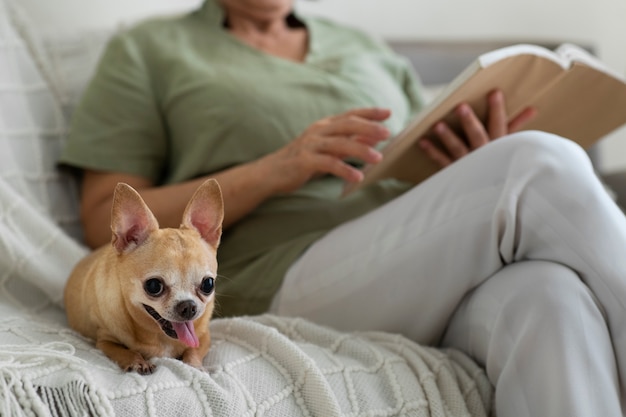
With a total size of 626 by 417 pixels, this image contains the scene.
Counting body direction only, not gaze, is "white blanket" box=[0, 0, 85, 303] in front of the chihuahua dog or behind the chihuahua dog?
behind

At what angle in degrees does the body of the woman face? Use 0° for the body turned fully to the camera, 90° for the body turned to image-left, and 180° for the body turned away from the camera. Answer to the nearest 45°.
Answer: approximately 315°

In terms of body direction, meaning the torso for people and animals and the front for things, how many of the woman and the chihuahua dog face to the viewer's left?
0

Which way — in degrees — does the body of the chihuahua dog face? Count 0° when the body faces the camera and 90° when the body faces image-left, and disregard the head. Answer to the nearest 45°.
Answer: approximately 315°
